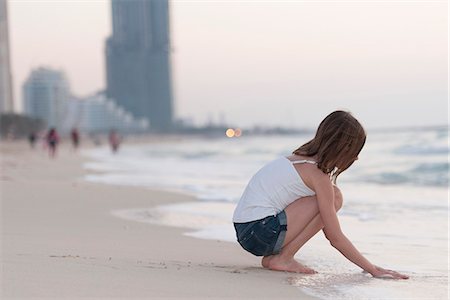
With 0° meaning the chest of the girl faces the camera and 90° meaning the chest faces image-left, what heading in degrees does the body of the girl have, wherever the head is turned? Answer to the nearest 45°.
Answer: approximately 270°
